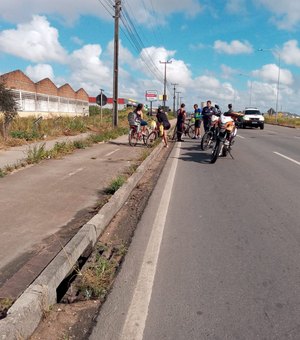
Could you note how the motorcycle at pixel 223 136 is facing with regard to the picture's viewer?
facing the viewer and to the left of the viewer

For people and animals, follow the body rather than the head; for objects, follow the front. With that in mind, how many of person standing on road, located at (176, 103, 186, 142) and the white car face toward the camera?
1

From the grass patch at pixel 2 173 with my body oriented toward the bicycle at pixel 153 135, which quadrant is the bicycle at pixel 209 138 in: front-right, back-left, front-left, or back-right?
front-right

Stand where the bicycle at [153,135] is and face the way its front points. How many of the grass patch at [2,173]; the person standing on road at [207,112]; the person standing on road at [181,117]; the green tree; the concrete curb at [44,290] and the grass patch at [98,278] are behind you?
2

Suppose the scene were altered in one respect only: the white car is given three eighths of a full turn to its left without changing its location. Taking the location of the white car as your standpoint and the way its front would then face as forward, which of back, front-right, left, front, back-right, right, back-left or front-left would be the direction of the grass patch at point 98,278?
back-right

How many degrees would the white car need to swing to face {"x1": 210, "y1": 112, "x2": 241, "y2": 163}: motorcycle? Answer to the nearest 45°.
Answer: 0° — it already faces it

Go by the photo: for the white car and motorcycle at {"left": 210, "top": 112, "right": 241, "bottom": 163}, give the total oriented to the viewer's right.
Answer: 0

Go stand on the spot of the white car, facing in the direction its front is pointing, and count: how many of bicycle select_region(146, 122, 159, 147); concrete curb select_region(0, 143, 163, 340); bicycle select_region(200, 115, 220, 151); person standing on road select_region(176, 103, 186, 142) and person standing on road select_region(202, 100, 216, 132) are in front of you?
5

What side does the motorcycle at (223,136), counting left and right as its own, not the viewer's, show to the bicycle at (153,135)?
right

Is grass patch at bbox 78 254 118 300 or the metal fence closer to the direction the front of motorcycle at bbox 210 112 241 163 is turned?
the grass patch

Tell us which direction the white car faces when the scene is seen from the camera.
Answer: facing the viewer
